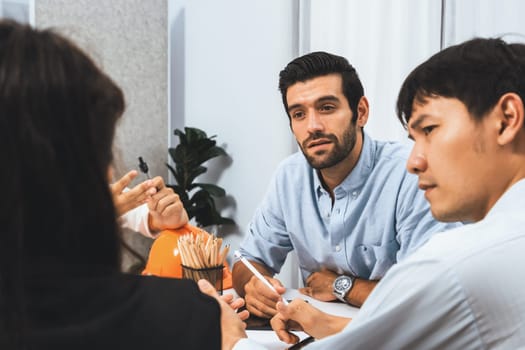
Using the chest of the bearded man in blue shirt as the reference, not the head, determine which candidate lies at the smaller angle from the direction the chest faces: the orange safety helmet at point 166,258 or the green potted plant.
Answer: the orange safety helmet

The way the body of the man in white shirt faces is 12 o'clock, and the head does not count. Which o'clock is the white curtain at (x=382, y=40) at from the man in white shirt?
The white curtain is roughly at 3 o'clock from the man in white shirt.

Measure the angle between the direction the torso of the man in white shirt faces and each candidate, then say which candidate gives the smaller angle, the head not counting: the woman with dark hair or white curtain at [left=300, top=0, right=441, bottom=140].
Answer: the woman with dark hair

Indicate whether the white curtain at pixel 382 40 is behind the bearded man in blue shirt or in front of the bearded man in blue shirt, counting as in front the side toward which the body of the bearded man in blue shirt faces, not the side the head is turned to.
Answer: behind

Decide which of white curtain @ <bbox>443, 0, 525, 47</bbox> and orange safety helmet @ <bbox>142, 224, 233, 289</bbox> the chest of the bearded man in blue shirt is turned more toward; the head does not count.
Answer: the orange safety helmet

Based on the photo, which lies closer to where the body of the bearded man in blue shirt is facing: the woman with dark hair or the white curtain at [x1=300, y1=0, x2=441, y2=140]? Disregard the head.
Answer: the woman with dark hair

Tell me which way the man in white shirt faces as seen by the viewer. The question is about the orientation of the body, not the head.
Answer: to the viewer's left

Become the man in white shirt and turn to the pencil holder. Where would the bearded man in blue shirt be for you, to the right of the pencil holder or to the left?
right

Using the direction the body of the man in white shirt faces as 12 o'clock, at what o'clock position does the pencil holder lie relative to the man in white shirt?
The pencil holder is roughly at 1 o'clock from the man in white shirt.

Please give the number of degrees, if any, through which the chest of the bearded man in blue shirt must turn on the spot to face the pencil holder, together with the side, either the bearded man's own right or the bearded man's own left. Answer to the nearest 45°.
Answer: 0° — they already face it
